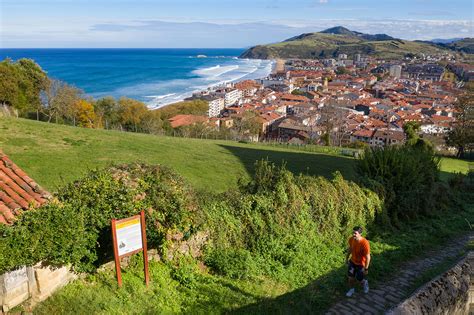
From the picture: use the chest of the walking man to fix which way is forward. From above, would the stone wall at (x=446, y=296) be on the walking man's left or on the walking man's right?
on the walking man's left

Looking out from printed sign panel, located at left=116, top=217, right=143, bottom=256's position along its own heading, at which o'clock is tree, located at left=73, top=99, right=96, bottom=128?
The tree is roughly at 6 o'clock from the printed sign panel.

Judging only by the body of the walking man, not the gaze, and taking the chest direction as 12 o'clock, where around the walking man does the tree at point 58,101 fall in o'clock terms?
The tree is roughly at 3 o'clock from the walking man.

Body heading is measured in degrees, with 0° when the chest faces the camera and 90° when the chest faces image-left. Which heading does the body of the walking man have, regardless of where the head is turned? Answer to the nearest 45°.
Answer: approximately 45°

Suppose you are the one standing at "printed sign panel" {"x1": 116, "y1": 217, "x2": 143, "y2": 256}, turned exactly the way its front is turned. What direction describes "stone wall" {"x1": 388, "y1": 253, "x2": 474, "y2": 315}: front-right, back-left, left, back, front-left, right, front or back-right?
front-left

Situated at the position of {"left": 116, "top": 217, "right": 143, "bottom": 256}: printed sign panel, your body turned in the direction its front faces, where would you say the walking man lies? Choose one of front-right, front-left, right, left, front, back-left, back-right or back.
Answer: left

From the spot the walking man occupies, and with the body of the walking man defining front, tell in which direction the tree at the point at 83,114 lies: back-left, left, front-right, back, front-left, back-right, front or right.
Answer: right

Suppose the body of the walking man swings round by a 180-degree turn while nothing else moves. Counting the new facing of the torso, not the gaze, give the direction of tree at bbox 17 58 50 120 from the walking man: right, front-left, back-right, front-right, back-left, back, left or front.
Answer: left

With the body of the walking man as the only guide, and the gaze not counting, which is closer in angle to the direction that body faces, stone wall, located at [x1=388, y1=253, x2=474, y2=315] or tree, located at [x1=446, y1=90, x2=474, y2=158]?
the stone wall

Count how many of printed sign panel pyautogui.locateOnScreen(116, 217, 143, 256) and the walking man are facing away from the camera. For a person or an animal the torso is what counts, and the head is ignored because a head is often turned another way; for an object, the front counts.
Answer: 0
